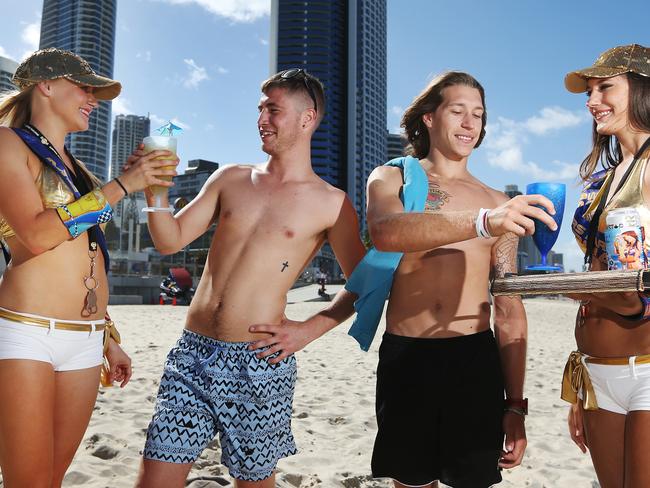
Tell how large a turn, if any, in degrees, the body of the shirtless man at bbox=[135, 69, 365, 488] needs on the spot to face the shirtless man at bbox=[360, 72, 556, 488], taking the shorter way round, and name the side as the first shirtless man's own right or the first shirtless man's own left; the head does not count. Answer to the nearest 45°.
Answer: approximately 135° to the first shirtless man's own left

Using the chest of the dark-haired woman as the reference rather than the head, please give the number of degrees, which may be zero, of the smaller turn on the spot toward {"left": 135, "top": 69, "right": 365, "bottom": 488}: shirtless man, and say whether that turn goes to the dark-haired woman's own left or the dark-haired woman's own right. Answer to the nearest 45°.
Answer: approximately 45° to the dark-haired woman's own right

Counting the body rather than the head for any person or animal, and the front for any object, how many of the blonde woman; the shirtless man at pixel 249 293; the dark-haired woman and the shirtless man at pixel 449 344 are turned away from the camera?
0

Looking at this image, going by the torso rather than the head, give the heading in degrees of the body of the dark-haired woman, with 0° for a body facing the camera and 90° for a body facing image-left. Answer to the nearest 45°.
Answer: approximately 45°

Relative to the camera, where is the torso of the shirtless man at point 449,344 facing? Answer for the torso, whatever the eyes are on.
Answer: toward the camera

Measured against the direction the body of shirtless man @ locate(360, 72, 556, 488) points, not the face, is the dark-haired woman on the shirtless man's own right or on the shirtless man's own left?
on the shirtless man's own left

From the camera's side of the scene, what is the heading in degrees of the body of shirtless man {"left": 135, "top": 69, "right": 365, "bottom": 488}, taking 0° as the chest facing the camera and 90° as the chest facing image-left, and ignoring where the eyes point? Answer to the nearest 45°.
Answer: approximately 45°

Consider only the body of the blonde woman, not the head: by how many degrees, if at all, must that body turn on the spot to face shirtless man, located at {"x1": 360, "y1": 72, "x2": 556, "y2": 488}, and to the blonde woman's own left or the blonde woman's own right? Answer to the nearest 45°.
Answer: approximately 45° to the blonde woman's own left

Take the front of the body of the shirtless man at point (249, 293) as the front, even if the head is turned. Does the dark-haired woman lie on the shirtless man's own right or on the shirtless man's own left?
on the shirtless man's own left

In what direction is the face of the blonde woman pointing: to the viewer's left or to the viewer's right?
to the viewer's right

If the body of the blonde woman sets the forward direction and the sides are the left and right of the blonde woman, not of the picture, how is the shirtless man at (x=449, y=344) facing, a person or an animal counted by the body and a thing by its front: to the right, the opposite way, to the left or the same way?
to the right

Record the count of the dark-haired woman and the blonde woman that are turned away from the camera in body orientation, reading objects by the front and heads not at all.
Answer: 0
